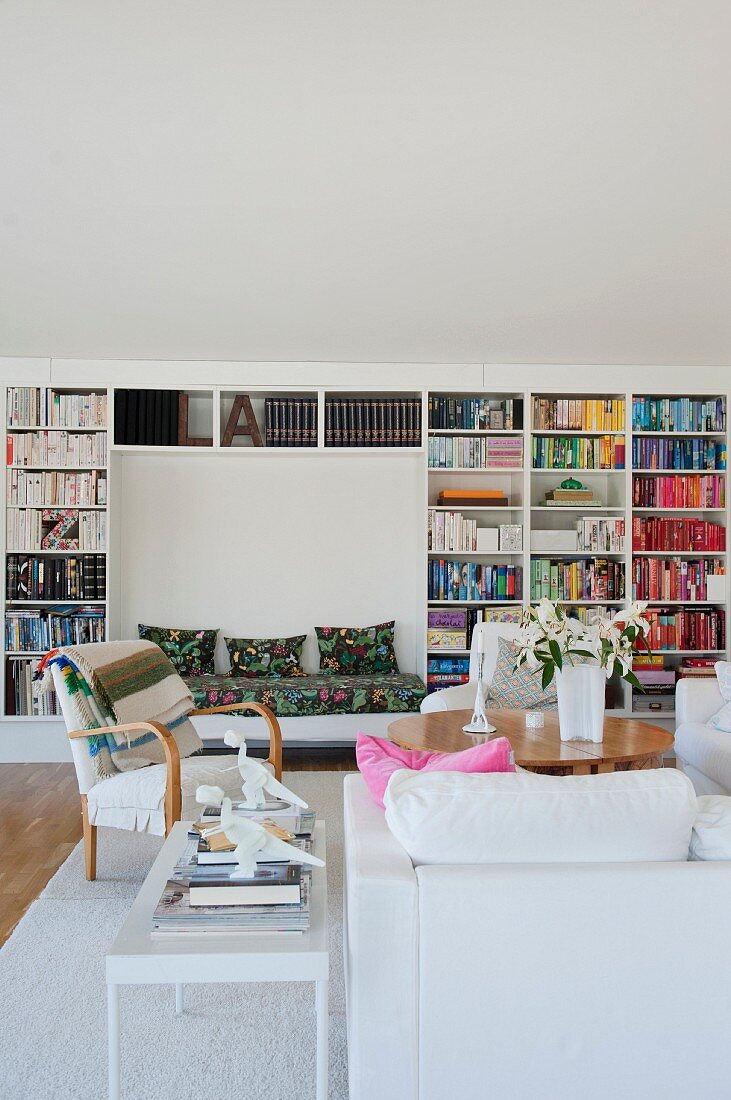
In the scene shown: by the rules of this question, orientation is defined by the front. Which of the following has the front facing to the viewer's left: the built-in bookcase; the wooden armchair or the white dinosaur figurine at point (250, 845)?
the white dinosaur figurine

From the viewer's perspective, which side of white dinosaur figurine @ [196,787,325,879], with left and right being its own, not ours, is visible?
left

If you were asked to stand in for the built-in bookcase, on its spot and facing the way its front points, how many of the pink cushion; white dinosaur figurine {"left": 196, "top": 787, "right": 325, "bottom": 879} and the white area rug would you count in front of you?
3

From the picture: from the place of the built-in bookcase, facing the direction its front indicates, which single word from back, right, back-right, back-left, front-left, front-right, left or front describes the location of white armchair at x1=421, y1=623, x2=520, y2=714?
front-left

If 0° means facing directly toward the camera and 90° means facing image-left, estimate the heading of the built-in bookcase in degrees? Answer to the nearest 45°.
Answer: approximately 0°

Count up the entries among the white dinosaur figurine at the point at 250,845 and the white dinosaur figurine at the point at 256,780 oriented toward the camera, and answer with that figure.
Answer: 0

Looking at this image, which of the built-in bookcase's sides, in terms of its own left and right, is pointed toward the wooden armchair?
front

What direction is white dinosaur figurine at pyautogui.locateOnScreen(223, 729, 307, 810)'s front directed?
to the viewer's left

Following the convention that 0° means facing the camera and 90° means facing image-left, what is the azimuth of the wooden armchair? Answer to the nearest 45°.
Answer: approximately 315°
